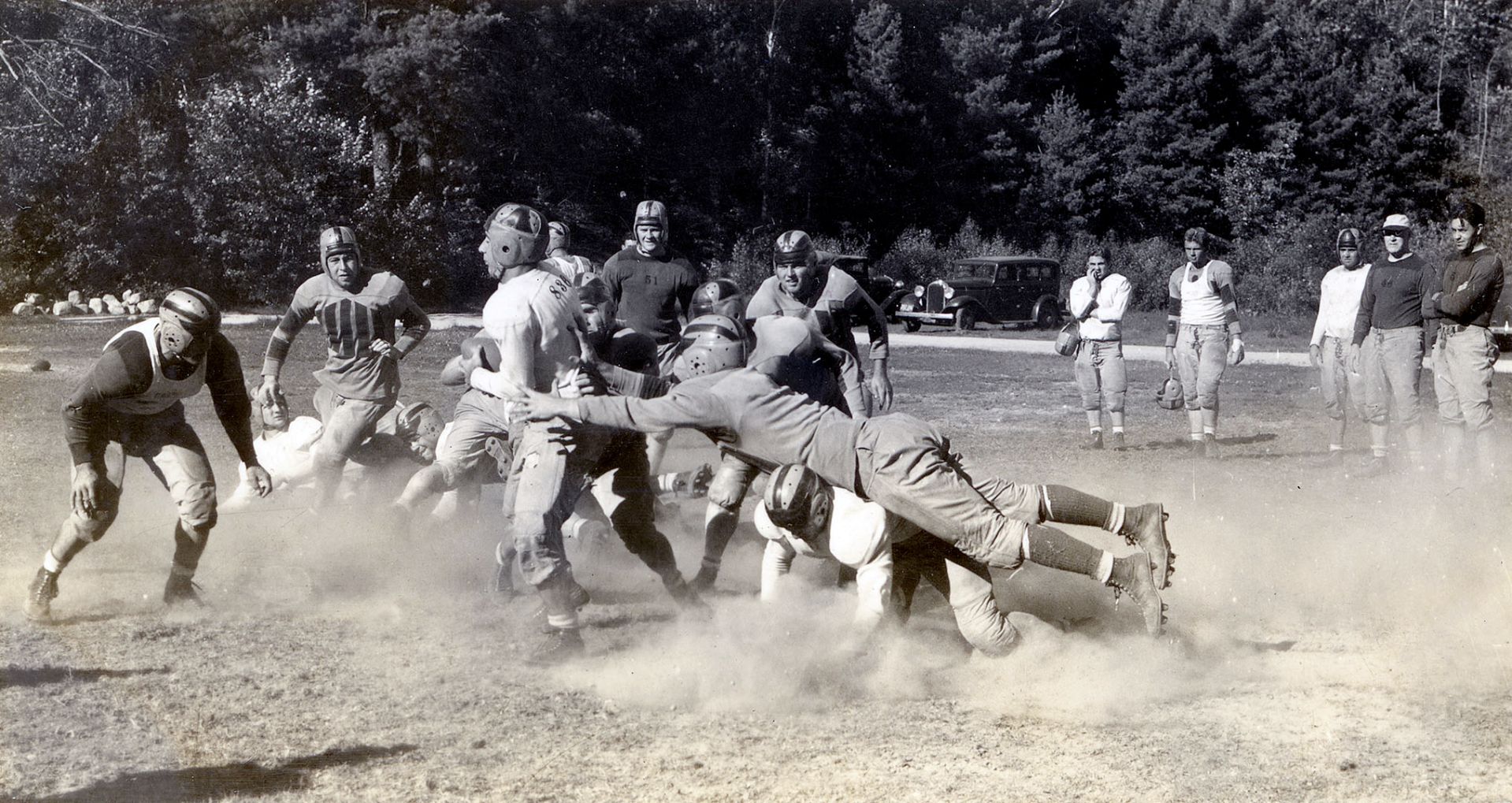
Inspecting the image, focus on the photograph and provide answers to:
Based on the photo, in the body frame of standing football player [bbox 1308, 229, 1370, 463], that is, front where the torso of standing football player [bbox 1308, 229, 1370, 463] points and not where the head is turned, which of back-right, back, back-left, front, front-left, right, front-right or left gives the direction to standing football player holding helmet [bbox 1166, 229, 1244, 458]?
right

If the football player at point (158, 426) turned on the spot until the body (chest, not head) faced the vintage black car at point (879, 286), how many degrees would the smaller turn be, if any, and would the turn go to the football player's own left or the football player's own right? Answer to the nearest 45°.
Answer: approximately 90° to the football player's own left

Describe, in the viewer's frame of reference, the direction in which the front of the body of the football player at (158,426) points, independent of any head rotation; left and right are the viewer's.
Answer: facing the viewer and to the right of the viewer

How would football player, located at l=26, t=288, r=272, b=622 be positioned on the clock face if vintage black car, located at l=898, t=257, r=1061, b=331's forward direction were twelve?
The football player is roughly at 11 o'clock from the vintage black car.

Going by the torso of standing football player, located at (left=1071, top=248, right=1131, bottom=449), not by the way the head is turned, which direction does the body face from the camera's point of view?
toward the camera

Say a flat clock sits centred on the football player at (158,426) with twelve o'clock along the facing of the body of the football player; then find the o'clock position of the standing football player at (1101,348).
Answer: The standing football player is roughly at 10 o'clock from the football player.

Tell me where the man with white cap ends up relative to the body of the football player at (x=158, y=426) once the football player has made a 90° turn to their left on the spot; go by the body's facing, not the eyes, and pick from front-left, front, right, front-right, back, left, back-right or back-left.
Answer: front-right

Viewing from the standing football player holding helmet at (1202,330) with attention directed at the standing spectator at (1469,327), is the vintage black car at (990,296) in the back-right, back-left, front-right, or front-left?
back-left

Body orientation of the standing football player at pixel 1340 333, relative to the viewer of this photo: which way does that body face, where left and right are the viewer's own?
facing the viewer

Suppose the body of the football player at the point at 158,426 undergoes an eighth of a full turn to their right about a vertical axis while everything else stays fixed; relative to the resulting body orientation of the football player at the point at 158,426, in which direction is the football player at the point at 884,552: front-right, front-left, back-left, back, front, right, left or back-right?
front-left

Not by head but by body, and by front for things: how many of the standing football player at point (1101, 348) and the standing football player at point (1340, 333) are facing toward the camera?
2

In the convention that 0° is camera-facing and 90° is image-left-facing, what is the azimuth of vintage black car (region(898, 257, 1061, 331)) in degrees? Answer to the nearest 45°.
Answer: approximately 45°

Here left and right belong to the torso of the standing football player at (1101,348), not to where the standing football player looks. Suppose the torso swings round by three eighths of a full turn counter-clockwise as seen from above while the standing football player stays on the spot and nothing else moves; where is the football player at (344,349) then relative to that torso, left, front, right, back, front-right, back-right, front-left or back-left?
back

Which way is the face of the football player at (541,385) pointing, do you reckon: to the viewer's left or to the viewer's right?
to the viewer's left
